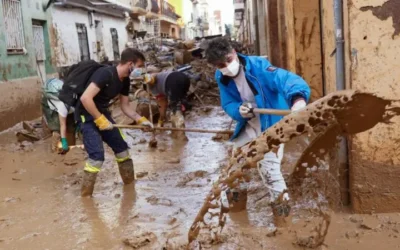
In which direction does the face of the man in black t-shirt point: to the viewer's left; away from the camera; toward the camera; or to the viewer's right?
to the viewer's right

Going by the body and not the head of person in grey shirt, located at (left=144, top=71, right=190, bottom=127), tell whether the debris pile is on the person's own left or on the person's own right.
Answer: on the person's own right

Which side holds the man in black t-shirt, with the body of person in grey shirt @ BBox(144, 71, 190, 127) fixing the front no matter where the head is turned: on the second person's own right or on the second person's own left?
on the second person's own left
